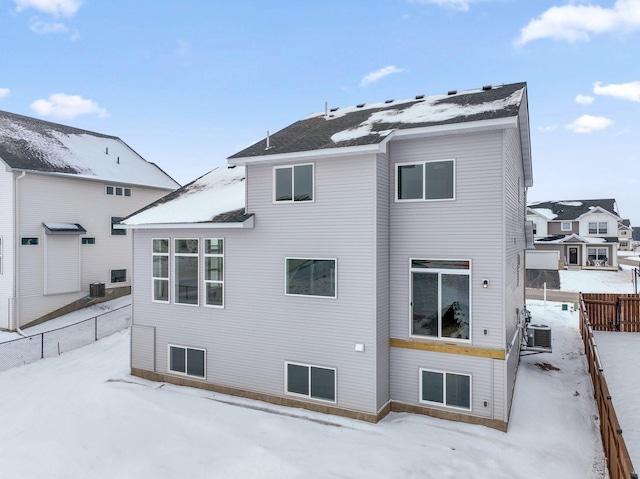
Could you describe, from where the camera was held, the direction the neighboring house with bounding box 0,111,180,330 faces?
facing away from the viewer and to the right of the viewer

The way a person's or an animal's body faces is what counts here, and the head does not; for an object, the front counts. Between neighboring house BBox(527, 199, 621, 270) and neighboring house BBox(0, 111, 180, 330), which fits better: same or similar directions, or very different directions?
very different directions

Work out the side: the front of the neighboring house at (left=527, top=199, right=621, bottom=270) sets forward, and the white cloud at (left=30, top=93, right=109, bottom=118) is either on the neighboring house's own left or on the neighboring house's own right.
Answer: on the neighboring house's own right

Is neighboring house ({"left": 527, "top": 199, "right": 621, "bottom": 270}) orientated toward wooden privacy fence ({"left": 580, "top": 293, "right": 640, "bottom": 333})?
yes

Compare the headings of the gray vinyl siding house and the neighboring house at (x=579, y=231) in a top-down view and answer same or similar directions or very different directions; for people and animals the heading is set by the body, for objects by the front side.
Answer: very different directions

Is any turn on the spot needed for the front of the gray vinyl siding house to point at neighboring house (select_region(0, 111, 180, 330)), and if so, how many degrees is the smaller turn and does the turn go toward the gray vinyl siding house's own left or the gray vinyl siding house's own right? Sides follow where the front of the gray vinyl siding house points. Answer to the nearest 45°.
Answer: approximately 90° to the gray vinyl siding house's own left

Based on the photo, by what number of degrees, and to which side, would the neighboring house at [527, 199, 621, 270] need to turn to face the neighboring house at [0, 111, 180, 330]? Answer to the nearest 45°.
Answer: approximately 45° to its right

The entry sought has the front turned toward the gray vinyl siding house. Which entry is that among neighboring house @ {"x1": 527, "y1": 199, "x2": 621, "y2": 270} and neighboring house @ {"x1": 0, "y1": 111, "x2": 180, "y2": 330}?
neighboring house @ {"x1": 527, "y1": 199, "x2": 621, "y2": 270}

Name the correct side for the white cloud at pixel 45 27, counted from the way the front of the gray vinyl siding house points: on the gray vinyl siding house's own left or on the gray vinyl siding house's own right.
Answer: on the gray vinyl siding house's own left
